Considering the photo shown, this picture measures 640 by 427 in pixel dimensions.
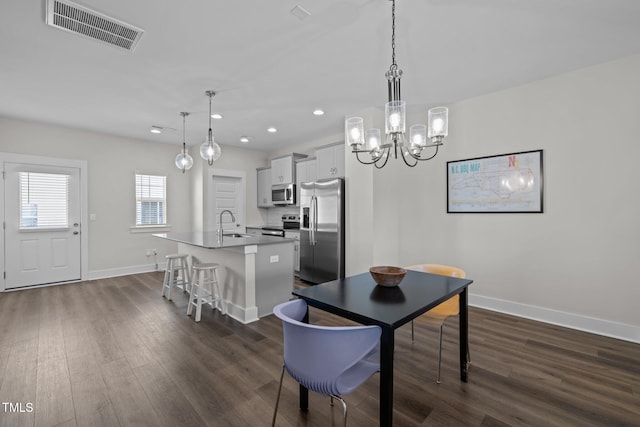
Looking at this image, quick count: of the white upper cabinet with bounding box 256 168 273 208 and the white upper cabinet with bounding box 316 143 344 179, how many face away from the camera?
0

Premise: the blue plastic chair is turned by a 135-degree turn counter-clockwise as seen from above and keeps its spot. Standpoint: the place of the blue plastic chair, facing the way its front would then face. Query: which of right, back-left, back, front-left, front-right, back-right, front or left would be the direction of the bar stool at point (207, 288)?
front-right

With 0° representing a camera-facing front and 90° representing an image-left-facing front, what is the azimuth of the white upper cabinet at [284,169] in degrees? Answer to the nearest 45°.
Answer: approximately 45°

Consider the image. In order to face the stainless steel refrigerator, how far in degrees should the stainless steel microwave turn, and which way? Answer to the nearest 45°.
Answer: approximately 90° to its left

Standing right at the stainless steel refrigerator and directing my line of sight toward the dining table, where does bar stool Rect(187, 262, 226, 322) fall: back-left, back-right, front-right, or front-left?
front-right

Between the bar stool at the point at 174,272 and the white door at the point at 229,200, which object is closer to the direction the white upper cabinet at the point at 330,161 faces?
the bar stool

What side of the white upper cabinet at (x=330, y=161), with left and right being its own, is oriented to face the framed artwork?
left

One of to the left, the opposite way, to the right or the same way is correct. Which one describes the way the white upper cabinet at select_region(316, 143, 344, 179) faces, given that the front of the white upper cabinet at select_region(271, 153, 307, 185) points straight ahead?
the same way

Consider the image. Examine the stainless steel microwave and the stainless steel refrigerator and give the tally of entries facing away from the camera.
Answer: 0

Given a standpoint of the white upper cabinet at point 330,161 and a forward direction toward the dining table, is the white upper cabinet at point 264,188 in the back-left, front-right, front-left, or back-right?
back-right

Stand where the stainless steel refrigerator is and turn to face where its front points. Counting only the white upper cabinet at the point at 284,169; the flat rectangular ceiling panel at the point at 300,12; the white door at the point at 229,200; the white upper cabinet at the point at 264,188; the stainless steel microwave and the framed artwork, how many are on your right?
4

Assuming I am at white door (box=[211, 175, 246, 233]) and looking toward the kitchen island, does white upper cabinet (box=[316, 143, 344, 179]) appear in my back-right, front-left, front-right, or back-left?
front-left

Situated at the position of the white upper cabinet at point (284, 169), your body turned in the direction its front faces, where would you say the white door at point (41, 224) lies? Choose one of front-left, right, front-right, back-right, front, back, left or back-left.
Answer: front-right

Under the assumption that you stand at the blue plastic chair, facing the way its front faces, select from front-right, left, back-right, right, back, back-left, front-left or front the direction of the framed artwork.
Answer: front

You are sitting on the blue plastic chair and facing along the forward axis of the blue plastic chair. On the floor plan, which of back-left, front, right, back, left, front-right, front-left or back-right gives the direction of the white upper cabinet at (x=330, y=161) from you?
front-left

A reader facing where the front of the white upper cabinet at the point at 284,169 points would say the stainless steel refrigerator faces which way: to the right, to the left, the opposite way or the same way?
the same way

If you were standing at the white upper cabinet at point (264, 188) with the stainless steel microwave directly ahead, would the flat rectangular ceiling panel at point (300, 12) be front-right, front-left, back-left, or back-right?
front-right

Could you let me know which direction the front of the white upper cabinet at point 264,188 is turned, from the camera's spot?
facing the viewer and to the left of the viewer

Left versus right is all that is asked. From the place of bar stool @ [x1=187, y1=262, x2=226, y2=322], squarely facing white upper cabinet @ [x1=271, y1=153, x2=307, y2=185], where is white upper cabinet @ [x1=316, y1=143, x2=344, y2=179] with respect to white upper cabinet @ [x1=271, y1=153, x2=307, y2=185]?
right

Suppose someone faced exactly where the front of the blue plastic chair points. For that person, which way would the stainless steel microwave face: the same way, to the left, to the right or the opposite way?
the opposite way
